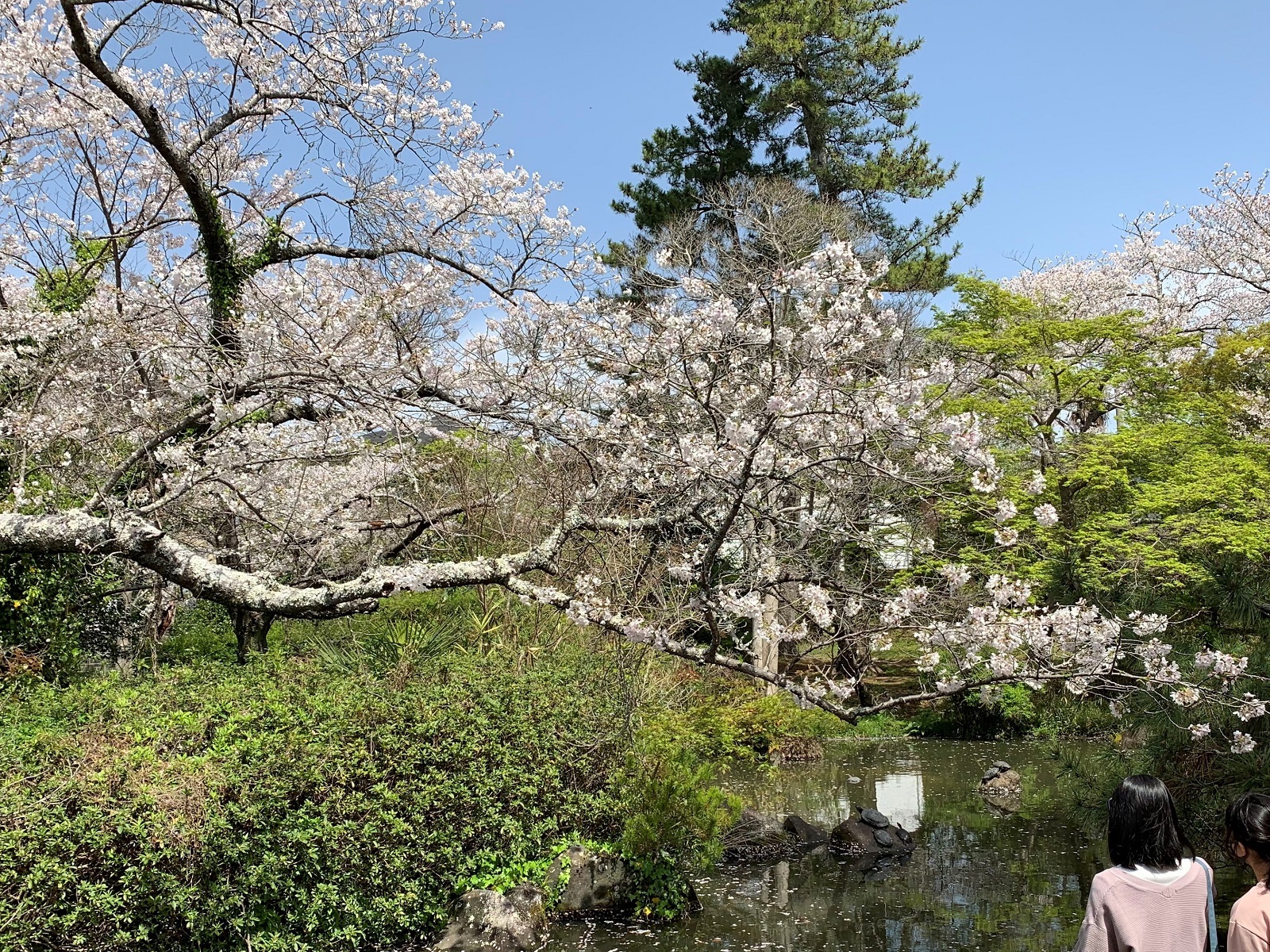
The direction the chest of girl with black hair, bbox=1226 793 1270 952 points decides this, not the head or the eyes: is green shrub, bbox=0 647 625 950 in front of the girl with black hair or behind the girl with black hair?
in front

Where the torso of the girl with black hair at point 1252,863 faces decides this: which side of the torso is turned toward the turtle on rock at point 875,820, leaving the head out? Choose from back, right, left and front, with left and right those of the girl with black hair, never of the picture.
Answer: front

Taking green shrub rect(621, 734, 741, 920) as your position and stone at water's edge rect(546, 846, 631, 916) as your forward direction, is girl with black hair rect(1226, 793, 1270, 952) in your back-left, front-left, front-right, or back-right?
back-left

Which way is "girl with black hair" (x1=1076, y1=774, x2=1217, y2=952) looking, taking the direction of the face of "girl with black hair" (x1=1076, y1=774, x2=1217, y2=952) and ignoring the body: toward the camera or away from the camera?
away from the camera

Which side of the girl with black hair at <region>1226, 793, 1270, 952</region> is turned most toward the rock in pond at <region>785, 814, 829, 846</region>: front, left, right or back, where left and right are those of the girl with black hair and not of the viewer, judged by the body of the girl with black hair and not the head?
front

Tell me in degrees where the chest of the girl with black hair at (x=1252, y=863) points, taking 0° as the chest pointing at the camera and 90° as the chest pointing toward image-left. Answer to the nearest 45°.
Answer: approximately 135°

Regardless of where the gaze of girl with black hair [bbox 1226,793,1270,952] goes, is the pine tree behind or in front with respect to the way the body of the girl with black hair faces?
in front
